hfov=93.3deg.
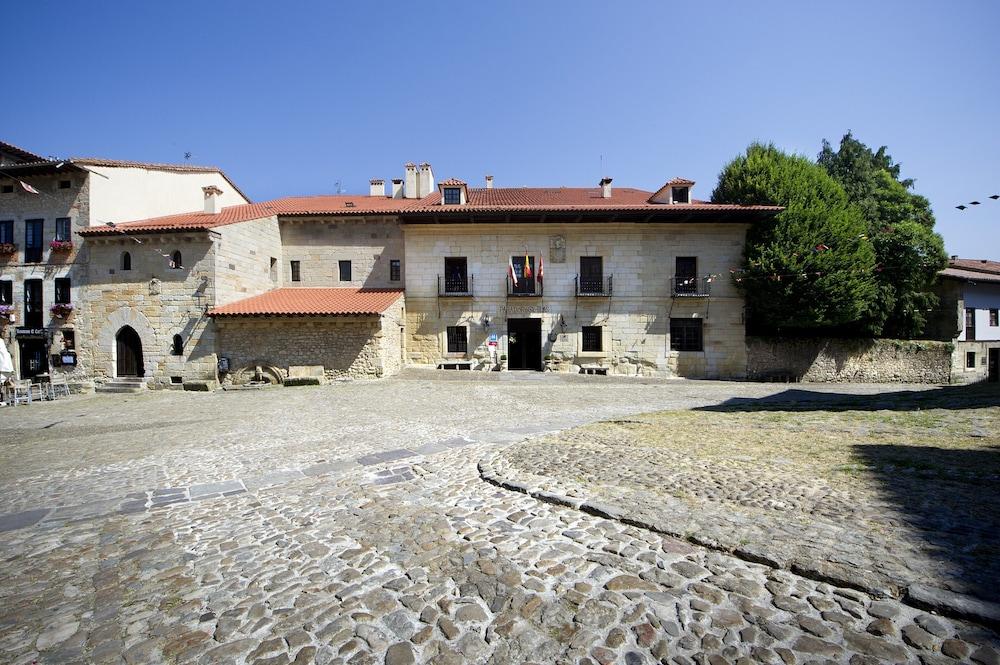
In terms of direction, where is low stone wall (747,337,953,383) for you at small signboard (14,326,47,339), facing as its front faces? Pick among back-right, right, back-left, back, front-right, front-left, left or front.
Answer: front-left

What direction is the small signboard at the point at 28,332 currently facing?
toward the camera

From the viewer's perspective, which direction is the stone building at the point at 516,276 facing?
toward the camera

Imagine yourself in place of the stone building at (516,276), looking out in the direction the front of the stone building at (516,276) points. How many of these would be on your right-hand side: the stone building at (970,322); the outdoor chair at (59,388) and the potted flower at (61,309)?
2

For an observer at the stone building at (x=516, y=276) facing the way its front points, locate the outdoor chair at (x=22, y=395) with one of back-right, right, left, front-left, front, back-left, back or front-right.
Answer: right

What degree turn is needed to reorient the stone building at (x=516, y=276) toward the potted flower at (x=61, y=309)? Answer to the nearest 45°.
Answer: approximately 90° to its right

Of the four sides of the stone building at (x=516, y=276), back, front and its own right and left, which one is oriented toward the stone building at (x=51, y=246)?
right

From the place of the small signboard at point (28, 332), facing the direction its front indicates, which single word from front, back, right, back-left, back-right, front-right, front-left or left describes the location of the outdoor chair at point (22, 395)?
front

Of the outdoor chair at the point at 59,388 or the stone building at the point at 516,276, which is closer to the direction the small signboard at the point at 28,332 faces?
the outdoor chair

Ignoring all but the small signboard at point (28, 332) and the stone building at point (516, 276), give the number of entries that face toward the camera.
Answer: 2

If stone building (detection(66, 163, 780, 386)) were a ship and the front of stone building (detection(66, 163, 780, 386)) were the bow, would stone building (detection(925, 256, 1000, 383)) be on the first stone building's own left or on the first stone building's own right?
on the first stone building's own left

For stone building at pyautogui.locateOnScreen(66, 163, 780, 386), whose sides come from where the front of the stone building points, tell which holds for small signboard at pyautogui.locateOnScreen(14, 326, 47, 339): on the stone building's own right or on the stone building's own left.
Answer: on the stone building's own right
